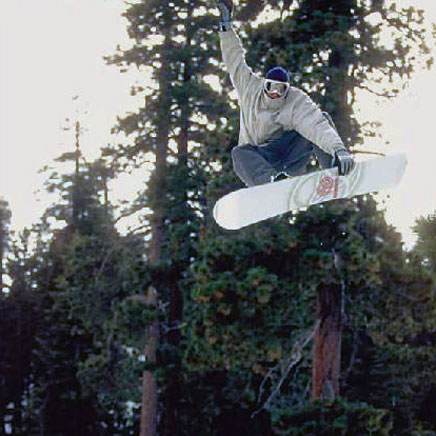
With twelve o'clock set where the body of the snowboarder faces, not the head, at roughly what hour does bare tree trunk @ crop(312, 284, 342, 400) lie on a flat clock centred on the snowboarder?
The bare tree trunk is roughly at 6 o'clock from the snowboarder.

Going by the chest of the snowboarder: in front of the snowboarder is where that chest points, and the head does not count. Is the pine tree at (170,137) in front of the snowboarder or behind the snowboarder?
behind

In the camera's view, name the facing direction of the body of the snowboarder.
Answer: toward the camera
